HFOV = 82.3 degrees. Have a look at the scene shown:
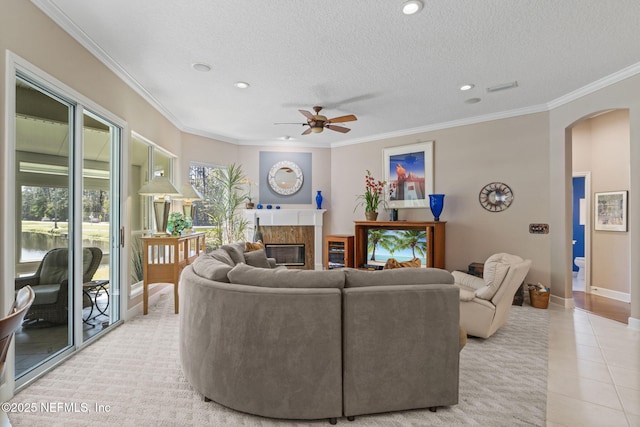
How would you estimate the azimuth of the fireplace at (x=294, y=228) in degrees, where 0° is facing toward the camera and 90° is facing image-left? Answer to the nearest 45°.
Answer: approximately 0°

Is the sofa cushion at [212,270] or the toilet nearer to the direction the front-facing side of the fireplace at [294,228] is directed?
the sofa cushion

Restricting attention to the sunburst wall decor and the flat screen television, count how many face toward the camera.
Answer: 2

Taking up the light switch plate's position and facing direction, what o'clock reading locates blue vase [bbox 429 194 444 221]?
The blue vase is roughly at 3 o'clock from the light switch plate.

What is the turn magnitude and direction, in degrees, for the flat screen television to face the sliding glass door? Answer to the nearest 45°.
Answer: approximately 45° to its right

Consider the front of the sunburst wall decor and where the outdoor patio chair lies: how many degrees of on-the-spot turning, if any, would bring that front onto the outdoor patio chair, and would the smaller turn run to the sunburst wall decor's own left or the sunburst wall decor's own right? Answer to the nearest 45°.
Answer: approximately 45° to the sunburst wall decor's own right

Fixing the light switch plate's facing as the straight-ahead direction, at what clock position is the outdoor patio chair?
The outdoor patio chair is roughly at 1 o'clock from the light switch plate.

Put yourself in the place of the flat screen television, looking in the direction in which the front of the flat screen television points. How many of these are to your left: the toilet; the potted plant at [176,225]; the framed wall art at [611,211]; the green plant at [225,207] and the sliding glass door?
2

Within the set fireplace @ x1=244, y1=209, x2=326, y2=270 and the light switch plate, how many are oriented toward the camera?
2

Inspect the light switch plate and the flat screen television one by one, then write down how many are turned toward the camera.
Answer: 2

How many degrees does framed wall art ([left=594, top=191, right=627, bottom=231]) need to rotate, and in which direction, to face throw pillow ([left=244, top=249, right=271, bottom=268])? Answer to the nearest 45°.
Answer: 0° — it already faces it
